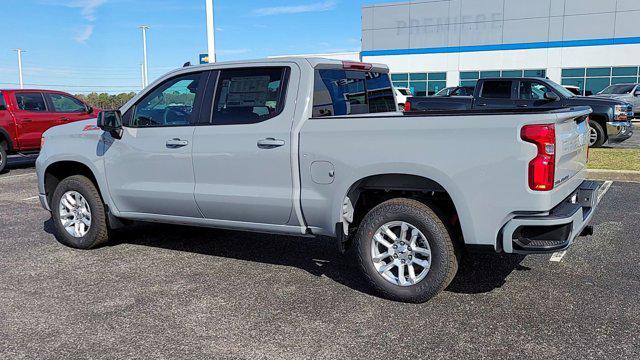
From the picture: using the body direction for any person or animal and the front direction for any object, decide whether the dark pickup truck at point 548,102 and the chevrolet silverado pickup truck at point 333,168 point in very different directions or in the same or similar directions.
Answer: very different directions

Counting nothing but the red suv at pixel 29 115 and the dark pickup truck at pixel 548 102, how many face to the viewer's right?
2

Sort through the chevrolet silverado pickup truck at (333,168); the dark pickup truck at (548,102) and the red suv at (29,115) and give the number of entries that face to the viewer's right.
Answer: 2

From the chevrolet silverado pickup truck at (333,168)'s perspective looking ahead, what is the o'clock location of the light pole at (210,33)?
The light pole is roughly at 1 o'clock from the chevrolet silverado pickup truck.

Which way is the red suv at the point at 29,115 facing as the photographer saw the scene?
facing to the right of the viewer

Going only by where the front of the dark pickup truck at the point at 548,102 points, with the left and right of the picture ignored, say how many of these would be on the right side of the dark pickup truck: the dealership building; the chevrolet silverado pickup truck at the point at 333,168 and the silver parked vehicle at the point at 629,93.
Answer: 1

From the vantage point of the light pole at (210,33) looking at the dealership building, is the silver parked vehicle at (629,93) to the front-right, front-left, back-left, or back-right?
front-right

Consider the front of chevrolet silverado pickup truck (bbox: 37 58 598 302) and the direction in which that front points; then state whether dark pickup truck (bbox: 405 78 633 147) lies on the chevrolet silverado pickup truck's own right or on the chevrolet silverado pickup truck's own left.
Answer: on the chevrolet silverado pickup truck's own right

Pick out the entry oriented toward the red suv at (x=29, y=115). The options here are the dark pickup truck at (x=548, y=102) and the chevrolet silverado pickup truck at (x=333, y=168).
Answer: the chevrolet silverado pickup truck

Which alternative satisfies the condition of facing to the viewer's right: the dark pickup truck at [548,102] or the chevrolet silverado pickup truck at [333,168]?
the dark pickup truck

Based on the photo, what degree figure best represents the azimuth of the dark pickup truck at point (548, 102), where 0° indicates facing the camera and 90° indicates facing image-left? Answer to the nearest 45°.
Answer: approximately 270°

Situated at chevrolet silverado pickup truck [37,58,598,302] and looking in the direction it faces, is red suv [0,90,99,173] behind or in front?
in front

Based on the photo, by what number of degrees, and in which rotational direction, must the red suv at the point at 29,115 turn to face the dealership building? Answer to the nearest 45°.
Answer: approximately 45° to its left

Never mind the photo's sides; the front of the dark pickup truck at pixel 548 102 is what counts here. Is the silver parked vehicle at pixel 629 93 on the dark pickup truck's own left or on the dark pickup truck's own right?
on the dark pickup truck's own left

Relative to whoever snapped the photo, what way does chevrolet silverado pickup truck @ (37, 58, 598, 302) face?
facing away from the viewer and to the left of the viewer
